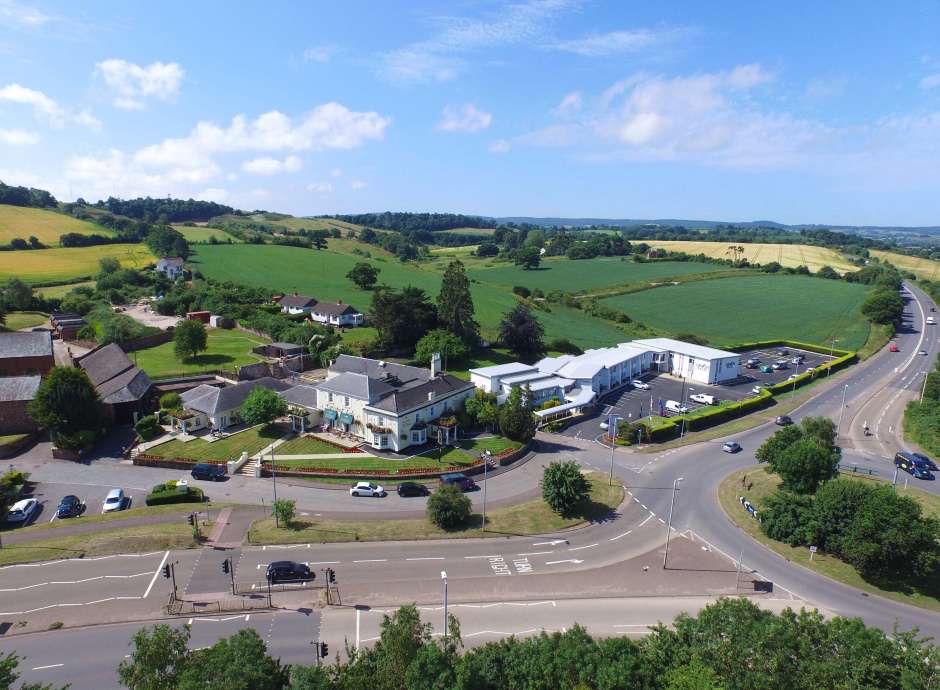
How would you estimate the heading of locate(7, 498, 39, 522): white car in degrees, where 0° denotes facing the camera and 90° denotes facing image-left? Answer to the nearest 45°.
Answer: approximately 45°

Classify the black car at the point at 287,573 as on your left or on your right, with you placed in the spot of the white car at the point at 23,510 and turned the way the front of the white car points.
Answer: on your left

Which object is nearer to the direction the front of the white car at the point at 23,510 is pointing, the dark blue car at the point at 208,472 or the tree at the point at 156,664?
the tree

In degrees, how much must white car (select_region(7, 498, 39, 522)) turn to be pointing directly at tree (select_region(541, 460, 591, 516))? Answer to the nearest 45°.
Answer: approximately 90° to its left

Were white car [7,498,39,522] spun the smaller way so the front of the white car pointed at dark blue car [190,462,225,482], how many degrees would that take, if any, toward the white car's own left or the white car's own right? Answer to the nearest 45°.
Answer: approximately 135° to the white car's own left

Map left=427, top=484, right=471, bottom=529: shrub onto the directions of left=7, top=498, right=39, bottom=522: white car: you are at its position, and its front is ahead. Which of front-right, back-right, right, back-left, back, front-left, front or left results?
left

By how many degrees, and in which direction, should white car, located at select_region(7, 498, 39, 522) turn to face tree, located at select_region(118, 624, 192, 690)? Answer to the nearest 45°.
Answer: approximately 45° to its left

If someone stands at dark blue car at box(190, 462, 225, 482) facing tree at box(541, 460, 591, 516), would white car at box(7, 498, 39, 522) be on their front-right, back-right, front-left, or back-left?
back-right

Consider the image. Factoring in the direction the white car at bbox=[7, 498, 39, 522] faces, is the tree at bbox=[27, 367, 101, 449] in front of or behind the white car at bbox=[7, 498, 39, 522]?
behind
